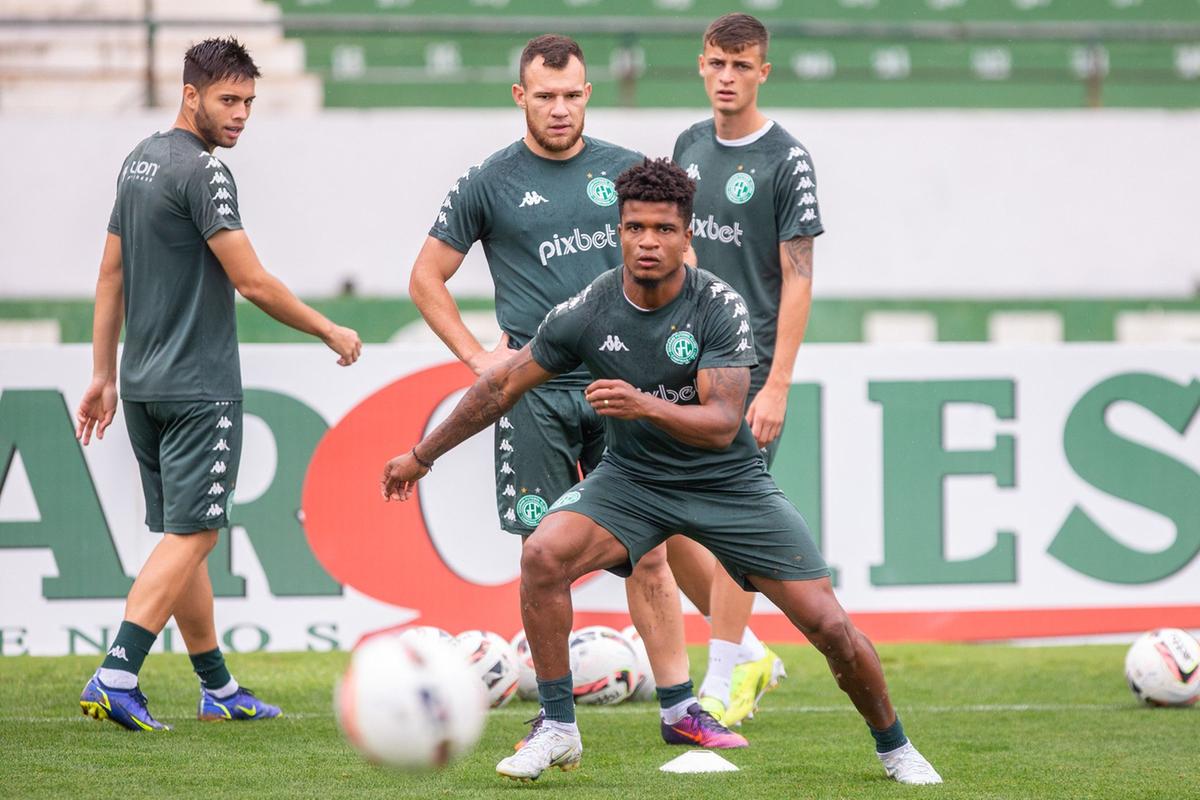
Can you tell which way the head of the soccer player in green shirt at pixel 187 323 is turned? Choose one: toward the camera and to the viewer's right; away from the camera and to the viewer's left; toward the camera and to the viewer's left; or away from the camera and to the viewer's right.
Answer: toward the camera and to the viewer's right

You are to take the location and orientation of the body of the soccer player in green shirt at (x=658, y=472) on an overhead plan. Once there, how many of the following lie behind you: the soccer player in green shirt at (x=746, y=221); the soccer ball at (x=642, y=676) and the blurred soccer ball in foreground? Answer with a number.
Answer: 2

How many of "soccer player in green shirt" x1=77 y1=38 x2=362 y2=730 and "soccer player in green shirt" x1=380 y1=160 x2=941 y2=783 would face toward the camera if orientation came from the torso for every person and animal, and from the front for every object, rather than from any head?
1

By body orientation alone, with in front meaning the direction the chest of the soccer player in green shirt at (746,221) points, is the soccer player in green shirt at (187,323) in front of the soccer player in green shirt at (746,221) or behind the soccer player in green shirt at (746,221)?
in front

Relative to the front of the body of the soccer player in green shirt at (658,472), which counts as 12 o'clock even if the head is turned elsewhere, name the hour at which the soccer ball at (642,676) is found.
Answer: The soccer ball is roughly at 6 o'clock from the soccer player in green shirt.

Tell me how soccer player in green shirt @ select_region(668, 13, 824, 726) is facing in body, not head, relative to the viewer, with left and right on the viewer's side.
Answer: facing the viewer and to the left of the viewer

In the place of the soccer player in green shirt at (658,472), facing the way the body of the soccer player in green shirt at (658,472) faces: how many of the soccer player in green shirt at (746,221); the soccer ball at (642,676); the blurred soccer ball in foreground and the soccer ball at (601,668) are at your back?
3

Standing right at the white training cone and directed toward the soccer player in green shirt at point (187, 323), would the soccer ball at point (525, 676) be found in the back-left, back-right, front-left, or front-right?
front-right

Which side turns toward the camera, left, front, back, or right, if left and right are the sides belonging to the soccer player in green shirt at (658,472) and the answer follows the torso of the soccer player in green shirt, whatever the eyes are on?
front

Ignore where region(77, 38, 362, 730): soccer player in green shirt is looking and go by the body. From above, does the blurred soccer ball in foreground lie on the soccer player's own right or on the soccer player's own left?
on the soccer player's own right

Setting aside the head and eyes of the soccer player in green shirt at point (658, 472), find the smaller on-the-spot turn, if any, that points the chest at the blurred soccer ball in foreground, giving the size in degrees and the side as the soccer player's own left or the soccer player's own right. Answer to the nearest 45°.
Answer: approximately 45° to the soccer player's own right
